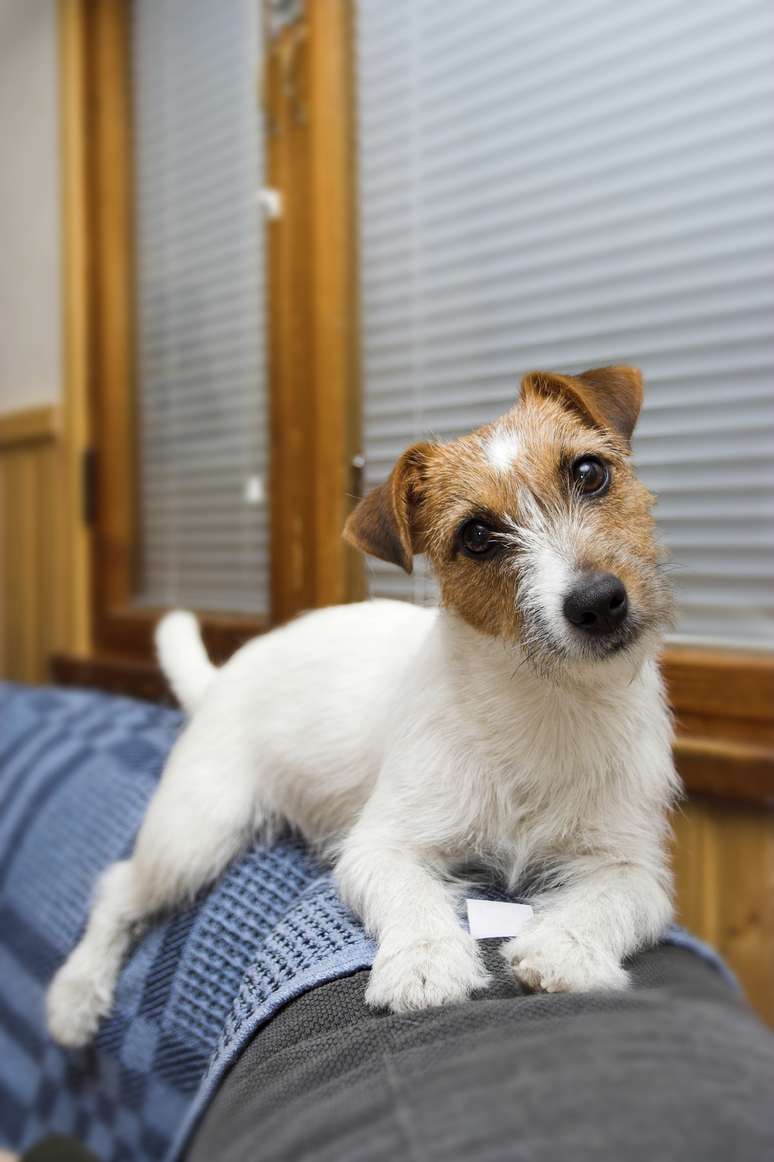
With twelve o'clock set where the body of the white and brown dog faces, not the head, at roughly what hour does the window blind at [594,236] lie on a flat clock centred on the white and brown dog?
The window blind is roughly at 8 o'clock from the white and brown dog.

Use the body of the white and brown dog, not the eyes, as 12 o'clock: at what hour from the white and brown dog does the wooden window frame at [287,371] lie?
The wooden window frame is roughly at 7 o'clock from the white and brown dog.

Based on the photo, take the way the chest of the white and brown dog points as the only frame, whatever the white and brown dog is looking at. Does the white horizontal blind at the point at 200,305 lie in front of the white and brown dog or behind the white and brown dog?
behind

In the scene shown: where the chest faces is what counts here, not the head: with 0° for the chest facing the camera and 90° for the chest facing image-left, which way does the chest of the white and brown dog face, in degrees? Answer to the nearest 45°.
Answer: approximately 315°
